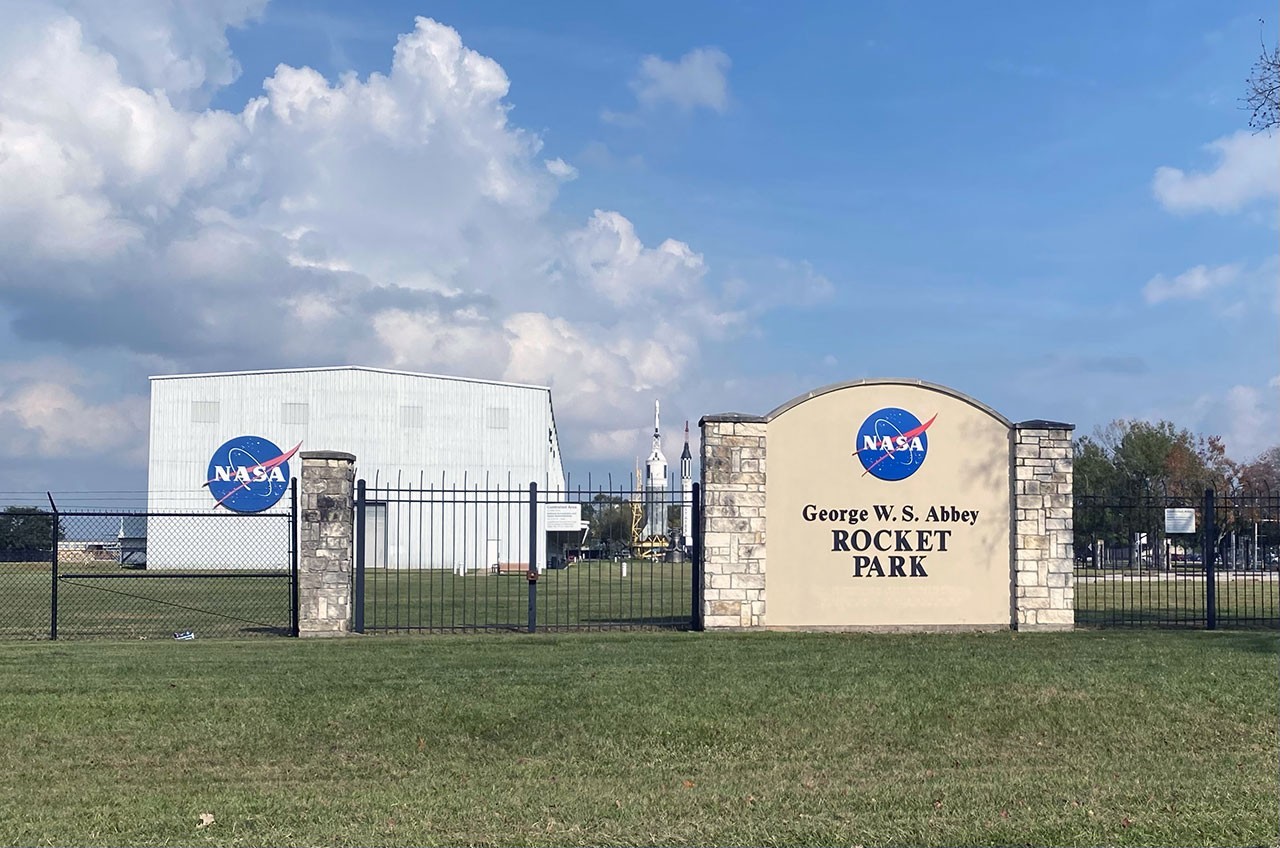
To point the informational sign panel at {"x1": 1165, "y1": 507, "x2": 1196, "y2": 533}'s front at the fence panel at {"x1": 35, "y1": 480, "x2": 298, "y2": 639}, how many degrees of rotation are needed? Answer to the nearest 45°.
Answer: approximately 90° to its right

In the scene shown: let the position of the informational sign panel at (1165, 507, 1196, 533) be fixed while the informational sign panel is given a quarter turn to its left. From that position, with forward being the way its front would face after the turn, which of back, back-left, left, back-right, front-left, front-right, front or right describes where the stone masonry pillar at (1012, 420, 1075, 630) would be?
back-right

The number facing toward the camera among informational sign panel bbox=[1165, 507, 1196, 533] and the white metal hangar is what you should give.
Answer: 2

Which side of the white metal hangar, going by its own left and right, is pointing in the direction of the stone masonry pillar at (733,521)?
front

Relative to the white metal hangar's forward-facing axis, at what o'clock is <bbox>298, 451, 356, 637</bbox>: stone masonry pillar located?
The stone masonry pillar is roughly at 12 o'clock from the white metal hangar.

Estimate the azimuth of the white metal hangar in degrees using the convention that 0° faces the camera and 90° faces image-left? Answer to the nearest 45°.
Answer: approximately 0°

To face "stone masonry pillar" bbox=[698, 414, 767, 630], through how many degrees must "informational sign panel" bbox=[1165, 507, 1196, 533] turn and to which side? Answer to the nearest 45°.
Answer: approximately 45° to its right
